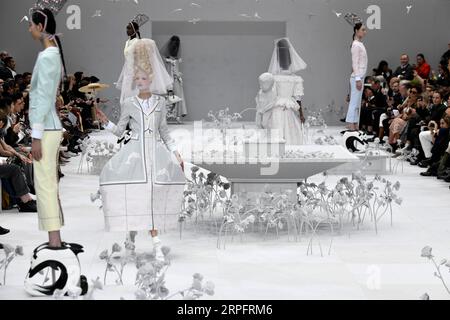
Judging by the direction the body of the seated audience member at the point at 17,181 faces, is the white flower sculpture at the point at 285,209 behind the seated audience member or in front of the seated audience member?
in front

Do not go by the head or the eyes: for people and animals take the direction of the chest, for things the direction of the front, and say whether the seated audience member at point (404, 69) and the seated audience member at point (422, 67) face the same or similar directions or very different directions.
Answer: same or similar directions

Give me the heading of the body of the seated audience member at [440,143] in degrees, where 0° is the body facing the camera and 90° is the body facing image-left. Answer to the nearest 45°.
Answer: approximately 90°

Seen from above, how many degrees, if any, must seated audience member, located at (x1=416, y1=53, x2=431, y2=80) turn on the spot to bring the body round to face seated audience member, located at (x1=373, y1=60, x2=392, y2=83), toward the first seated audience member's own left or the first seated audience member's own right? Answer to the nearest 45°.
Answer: approximately 45° to the first seated audience member's own right

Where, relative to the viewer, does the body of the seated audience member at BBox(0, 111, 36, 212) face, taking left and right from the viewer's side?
facing to the right of the viewer

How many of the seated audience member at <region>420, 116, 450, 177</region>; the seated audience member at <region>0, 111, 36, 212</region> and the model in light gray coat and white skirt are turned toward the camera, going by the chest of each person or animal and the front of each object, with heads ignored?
1

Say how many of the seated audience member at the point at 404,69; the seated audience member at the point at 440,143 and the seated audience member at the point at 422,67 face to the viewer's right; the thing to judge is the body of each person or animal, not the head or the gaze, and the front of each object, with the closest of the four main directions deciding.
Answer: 0

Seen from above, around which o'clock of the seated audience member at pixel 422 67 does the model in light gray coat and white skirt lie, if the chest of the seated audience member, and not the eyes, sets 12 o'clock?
The model in light gray coat and white skirt is roughly at 11 o'clock from the seated audience member.

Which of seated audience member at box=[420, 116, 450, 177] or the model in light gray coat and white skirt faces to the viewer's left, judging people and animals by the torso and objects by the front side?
the seated audience member

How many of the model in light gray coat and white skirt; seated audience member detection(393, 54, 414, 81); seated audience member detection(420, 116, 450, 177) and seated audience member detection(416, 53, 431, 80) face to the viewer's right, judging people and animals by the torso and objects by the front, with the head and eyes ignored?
0

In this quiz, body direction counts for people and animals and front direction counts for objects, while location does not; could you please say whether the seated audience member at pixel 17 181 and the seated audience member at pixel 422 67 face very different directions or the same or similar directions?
very different directions

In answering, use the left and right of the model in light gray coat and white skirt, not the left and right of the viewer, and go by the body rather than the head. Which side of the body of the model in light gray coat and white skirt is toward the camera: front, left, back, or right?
front
